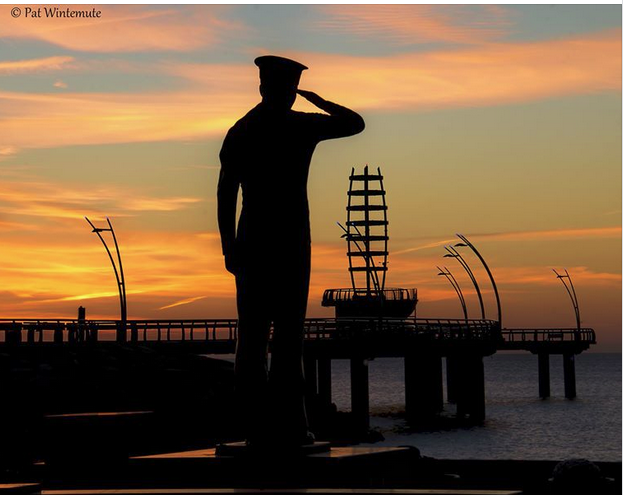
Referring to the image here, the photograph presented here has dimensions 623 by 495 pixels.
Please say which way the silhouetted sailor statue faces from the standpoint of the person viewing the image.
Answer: facing away from the viewer and to the right of the viewer
